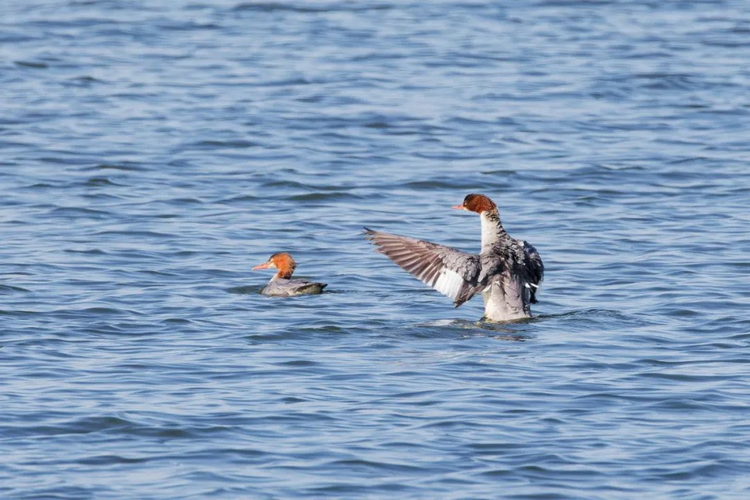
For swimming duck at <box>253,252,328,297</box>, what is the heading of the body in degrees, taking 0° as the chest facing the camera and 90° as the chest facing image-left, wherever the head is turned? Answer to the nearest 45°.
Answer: approximately 90°

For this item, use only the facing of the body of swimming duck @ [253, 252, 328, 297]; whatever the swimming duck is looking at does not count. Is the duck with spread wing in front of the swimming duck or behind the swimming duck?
behind
